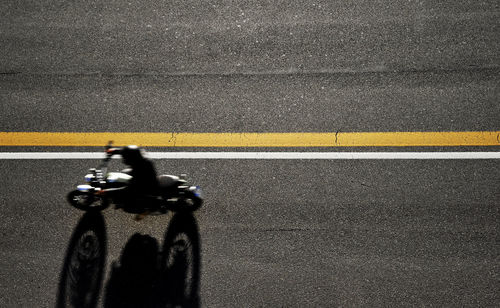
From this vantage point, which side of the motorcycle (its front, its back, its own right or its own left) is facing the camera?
left

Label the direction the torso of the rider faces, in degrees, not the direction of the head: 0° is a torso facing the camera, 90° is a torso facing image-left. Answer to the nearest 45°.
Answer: approximately 90°
